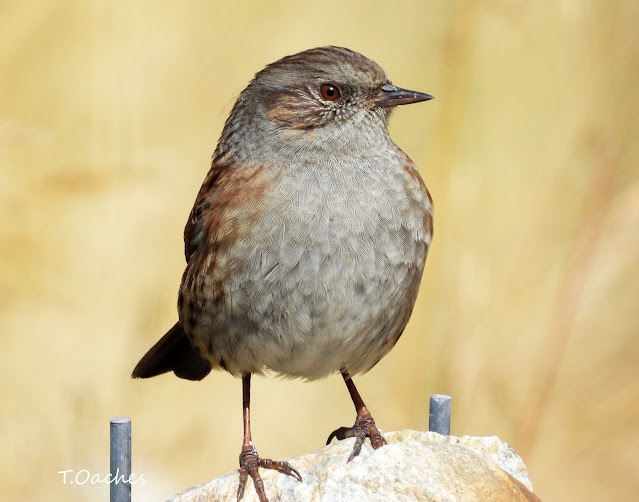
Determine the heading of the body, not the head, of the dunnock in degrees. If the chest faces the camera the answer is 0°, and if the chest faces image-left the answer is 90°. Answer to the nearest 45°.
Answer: approximately 315°
